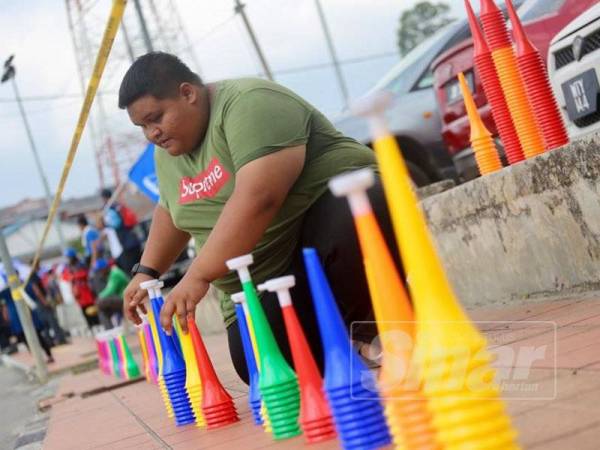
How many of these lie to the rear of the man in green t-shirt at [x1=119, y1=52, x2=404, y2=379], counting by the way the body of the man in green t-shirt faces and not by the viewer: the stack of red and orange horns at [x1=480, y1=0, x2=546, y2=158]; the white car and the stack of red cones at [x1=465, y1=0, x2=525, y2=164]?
3

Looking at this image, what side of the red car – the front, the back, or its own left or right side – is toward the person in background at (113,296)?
right

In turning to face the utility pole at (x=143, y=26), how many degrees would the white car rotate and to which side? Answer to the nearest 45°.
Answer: approximately 90° to its right

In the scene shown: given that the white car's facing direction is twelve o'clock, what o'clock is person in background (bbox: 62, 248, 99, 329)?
The person in background is roughly at 3 o'clock from the white car.

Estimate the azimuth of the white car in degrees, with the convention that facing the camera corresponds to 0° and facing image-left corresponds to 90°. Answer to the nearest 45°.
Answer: approximately 45°

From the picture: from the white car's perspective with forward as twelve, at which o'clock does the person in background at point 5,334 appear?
The person in background is roughly at 3 o'clock from the white car.
